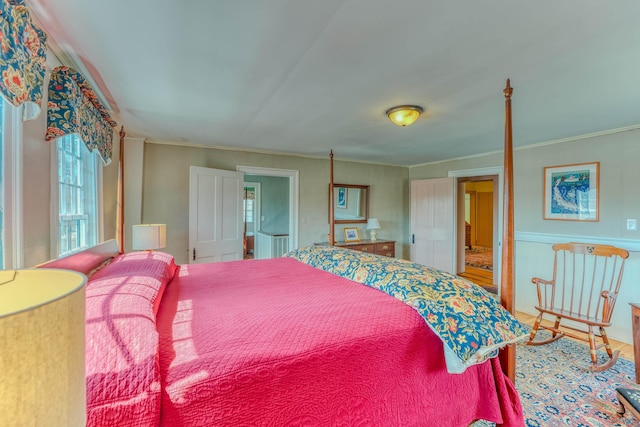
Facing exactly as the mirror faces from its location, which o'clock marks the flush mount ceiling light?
The flush mount ceiling light is roughly at 1 o'clock from the mirror.

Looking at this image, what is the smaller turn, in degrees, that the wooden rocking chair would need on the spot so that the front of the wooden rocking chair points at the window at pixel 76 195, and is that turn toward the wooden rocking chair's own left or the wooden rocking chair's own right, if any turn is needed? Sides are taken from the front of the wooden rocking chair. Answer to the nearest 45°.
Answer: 0° — it already faces it

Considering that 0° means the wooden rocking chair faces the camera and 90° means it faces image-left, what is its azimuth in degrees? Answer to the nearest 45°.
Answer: approximately 45°

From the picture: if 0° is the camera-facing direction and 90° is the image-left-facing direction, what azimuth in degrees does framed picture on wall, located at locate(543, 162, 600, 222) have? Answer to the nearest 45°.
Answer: approximately 45°

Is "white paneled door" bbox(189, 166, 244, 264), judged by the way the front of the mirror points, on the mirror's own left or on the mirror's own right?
on the mirror's own right
